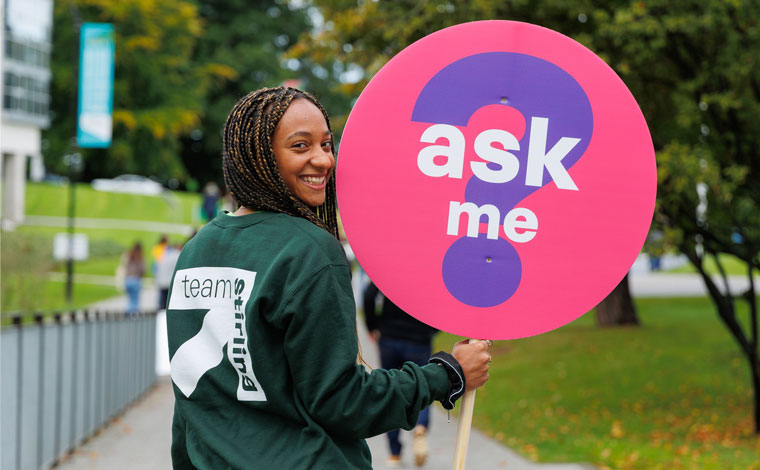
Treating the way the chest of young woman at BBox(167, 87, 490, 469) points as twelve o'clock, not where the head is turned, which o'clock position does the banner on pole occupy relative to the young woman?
The banner on pole is roughly at 10 o'clock from the young woman.

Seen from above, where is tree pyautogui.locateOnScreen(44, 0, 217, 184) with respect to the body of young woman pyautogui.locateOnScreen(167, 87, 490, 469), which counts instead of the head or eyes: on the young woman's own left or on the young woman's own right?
on the young woman's own left

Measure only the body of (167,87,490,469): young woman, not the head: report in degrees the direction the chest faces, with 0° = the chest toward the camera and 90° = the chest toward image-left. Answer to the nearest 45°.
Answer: approximately 225°

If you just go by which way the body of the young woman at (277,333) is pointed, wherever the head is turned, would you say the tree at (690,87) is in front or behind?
in front

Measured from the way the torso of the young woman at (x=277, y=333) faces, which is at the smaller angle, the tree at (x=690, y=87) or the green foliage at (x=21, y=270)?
the tree

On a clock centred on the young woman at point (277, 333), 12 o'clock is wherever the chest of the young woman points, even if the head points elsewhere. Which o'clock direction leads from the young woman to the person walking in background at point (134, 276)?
The person walking in background is roughly at 10 o'clock from the young woman.

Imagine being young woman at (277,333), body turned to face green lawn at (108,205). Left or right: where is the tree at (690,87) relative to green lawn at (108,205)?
right

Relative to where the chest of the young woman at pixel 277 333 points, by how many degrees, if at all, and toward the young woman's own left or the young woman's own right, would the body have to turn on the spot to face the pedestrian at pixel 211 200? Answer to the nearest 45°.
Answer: approximately 45° to the young woman's own left

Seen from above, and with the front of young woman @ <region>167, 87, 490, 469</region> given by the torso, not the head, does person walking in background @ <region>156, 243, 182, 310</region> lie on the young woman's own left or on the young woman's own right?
on the young woman's own left

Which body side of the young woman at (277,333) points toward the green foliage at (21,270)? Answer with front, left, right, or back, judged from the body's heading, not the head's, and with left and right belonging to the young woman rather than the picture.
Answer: left

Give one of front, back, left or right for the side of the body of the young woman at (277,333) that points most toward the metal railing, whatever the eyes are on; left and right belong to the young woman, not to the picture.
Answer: left
